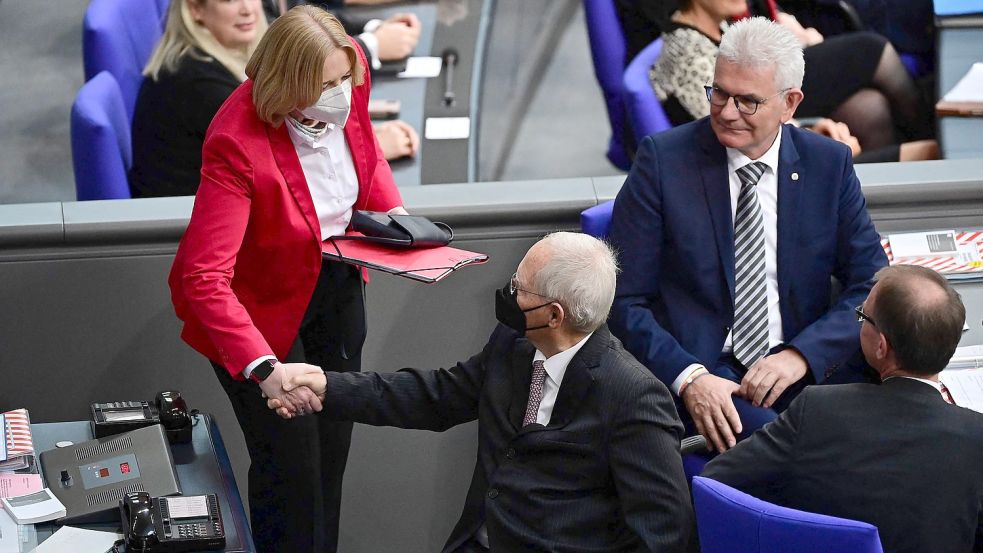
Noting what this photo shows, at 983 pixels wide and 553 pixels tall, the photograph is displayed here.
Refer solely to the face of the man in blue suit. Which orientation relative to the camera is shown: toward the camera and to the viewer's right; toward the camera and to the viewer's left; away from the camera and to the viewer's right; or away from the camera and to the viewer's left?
toward the camera and to the viewer's left

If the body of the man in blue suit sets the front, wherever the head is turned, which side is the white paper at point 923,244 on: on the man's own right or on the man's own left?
on the man's own left

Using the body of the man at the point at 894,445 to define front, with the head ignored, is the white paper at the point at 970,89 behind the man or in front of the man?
in front

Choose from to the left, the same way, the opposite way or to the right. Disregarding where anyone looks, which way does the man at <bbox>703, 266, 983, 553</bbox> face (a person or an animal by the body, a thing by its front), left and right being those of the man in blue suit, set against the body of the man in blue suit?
the opposite way

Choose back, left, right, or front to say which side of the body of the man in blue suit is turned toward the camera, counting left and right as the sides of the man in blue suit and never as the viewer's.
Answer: front

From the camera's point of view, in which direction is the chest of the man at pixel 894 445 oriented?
away from the camera

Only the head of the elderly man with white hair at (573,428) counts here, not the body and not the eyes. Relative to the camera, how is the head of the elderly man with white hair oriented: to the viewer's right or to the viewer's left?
to the viewer's left

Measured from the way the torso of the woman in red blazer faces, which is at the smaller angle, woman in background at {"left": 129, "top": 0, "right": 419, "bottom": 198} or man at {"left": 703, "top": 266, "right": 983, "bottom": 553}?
the man

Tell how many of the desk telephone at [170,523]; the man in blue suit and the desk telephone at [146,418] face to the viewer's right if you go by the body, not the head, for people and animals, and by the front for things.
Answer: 0

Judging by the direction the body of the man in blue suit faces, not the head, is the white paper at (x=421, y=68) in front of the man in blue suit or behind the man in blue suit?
behind
